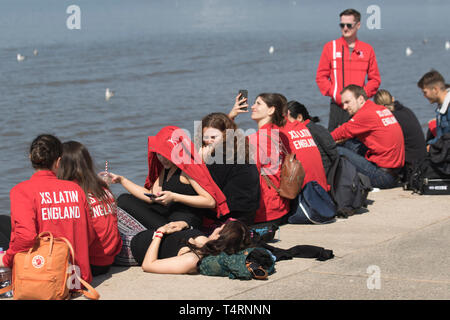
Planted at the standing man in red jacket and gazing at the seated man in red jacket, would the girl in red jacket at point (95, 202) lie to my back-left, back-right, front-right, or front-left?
front-right

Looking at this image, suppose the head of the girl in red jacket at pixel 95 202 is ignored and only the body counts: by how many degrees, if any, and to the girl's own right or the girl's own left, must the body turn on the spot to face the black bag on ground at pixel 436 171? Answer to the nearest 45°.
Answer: approximately 90° to the girl's own right

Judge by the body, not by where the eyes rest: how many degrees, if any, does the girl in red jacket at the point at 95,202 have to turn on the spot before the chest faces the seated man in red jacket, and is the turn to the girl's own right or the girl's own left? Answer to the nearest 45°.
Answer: approximately 90° to the girl's own right

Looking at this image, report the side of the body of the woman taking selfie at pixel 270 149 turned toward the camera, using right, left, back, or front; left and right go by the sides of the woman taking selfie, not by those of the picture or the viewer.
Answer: left

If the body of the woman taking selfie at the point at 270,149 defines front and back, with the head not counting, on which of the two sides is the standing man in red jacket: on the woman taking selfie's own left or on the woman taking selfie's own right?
on the woman taking selfie's own right

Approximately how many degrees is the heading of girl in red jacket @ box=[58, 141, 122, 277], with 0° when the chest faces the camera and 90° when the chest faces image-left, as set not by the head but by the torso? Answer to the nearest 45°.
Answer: approximately 135°

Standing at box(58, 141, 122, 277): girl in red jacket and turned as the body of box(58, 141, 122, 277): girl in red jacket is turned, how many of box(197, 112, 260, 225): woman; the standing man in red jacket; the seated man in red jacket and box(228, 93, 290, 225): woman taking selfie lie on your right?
4

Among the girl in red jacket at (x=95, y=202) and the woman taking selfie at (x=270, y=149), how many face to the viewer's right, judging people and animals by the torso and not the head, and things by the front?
0

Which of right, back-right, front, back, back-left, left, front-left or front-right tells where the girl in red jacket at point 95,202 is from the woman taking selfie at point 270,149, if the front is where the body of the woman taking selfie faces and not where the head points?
front-left

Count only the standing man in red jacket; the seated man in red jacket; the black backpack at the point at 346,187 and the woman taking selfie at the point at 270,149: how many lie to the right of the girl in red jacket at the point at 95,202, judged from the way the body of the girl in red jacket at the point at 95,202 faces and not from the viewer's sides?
4

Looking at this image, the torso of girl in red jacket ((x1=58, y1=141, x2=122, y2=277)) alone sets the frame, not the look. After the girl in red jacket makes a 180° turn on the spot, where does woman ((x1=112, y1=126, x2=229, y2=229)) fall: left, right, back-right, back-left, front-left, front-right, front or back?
left

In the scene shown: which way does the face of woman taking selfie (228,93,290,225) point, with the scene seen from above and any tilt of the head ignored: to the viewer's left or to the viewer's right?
to the viewer's left
